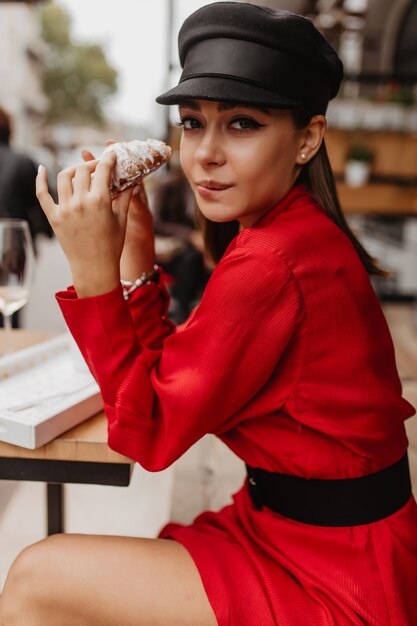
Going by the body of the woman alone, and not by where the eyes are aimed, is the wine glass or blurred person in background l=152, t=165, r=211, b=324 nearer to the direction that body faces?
the wine glass

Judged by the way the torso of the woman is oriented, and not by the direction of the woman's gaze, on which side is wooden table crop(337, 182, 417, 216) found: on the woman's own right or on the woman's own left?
on the woman's own right

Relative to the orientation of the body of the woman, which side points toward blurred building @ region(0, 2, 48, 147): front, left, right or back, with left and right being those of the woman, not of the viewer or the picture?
right

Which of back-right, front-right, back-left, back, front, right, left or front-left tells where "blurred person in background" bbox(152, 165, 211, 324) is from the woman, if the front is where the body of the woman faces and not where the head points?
right

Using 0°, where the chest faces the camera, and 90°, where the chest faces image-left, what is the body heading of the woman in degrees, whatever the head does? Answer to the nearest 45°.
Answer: approximately 90°

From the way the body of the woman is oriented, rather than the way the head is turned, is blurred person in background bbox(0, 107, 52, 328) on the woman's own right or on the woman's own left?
on the woman's own right

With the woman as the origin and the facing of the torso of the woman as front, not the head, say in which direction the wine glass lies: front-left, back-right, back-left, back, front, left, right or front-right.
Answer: front-right
